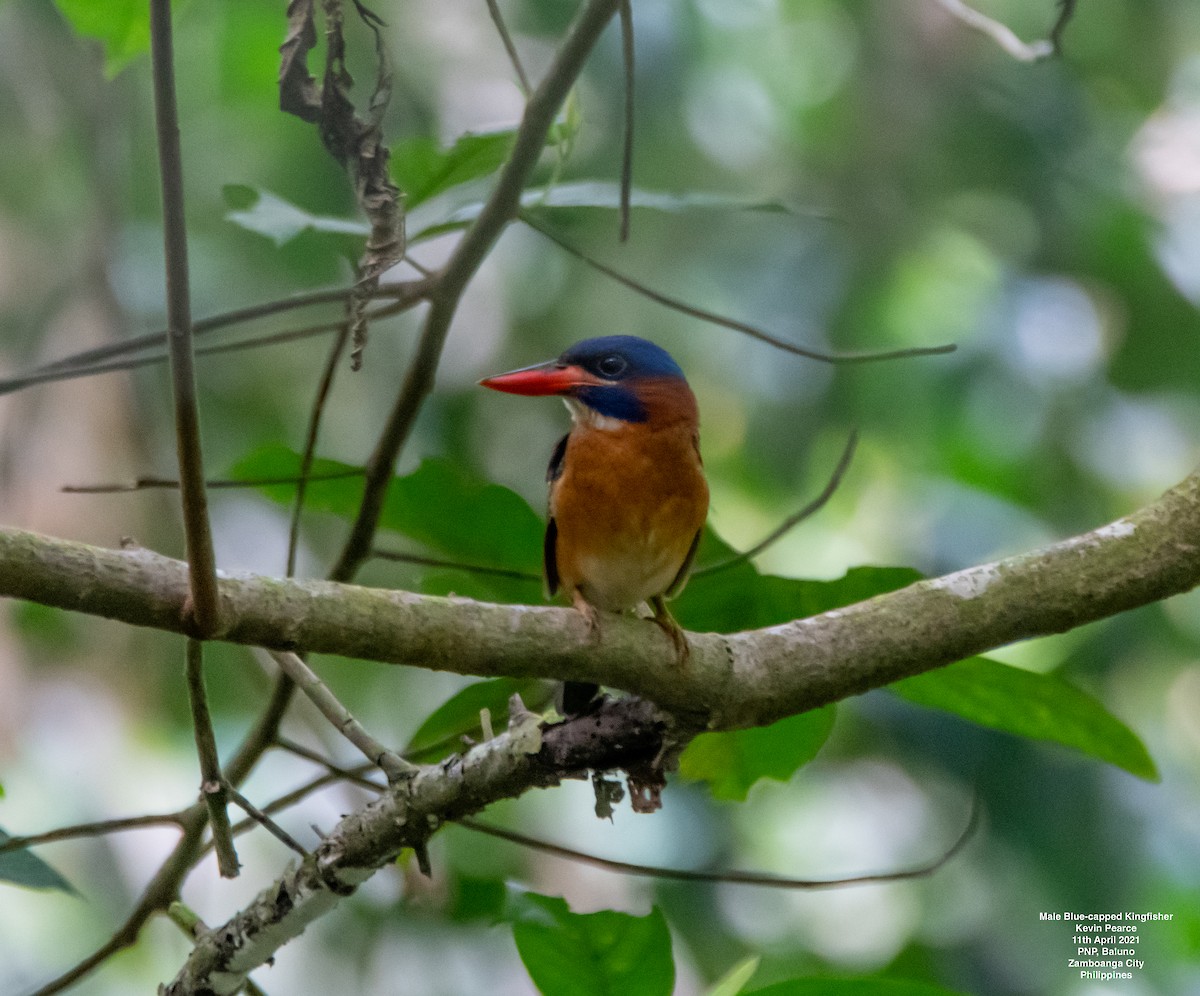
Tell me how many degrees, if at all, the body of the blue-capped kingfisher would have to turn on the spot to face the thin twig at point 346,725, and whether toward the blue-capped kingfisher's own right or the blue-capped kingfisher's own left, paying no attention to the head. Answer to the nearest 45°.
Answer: approximately 45° to the blue-capped kingfisher's own right

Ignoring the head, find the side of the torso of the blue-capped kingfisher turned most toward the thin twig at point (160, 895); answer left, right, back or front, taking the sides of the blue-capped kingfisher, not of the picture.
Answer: right

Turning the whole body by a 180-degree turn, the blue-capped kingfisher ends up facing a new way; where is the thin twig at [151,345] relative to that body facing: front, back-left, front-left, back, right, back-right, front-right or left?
back-left

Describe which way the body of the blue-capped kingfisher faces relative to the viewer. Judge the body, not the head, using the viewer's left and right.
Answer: facing the viewer

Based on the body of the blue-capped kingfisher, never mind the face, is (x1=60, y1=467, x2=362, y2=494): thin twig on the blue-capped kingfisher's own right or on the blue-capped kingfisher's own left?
on the blue-capped kingfisher's own right

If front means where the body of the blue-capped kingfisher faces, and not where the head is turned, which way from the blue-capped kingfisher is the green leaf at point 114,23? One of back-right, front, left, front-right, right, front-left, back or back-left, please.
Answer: back-right

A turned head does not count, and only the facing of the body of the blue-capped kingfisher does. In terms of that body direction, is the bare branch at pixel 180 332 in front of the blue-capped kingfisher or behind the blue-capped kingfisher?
in front
